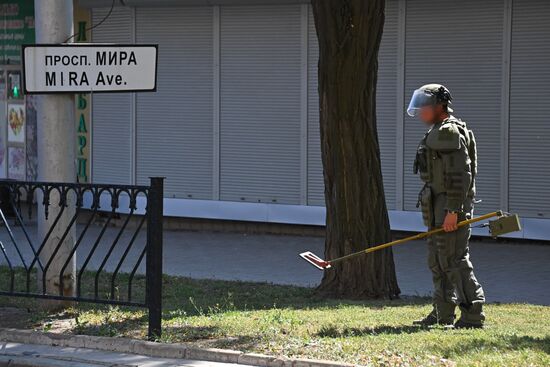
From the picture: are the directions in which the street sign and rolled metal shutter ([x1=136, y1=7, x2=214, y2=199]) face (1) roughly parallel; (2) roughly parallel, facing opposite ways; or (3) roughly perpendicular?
roughly parallel

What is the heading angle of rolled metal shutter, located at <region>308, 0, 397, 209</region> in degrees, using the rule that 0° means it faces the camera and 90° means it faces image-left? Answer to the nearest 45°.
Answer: approximately 0°

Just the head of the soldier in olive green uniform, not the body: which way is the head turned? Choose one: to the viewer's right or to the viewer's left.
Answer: to the viewer's left

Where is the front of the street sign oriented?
toward the camera

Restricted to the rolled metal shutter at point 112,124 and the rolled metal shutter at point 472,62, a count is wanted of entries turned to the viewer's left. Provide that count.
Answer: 0

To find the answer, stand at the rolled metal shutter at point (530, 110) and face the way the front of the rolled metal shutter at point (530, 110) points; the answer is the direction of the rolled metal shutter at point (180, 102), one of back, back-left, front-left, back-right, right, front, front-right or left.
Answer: right

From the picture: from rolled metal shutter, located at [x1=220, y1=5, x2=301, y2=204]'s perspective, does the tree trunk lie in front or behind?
in front

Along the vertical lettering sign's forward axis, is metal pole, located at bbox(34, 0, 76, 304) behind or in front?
in front

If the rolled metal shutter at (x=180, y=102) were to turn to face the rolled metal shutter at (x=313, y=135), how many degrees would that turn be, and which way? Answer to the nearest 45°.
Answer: approximately 45° to its left

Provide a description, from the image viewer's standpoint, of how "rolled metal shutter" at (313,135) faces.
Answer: facing the viewer

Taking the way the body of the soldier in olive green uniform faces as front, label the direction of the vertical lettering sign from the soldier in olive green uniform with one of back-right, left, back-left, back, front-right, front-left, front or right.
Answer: front-right

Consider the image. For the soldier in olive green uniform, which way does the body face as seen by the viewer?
to the viewer's left

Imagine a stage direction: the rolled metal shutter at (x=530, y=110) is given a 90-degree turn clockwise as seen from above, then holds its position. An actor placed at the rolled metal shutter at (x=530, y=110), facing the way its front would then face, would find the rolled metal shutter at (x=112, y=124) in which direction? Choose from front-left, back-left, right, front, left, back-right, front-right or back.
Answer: front

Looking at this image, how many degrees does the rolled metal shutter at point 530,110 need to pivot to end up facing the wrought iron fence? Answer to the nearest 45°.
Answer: approximately 45° to its right

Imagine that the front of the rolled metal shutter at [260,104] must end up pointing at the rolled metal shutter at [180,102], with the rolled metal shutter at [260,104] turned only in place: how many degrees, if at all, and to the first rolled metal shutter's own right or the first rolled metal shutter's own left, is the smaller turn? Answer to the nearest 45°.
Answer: approximately 90° to the first rolled metal shutter's own right

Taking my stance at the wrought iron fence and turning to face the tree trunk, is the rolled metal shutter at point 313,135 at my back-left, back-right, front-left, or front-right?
front-left

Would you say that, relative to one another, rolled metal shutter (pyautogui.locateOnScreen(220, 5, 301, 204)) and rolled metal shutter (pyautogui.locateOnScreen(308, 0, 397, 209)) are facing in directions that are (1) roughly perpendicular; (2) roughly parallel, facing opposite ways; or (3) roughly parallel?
roughly parallel

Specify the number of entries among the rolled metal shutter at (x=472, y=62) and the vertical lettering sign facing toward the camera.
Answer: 2
